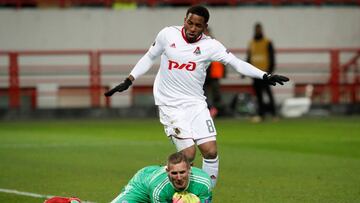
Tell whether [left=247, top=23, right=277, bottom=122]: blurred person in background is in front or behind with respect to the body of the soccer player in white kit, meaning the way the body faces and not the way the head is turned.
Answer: behind

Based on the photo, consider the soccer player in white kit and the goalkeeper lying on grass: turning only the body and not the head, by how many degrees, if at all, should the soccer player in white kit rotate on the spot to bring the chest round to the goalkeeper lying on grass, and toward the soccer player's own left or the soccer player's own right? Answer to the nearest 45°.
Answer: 0° — they already face them

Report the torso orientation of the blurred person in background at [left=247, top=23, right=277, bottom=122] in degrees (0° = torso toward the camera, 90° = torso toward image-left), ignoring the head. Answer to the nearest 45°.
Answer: approximately 45°

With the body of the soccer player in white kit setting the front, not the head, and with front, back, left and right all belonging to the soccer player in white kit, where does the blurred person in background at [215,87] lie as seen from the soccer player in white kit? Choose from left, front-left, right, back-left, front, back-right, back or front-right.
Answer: back

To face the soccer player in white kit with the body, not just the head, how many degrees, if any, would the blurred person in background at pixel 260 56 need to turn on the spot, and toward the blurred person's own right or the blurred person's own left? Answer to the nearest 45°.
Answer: approximately 45° to the blurred person's own left

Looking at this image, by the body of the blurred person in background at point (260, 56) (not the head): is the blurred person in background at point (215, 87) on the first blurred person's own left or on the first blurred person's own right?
on the first blurred person's own right

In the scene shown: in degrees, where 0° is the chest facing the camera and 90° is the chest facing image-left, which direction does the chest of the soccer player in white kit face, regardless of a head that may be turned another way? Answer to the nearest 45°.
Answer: approximately 0°
